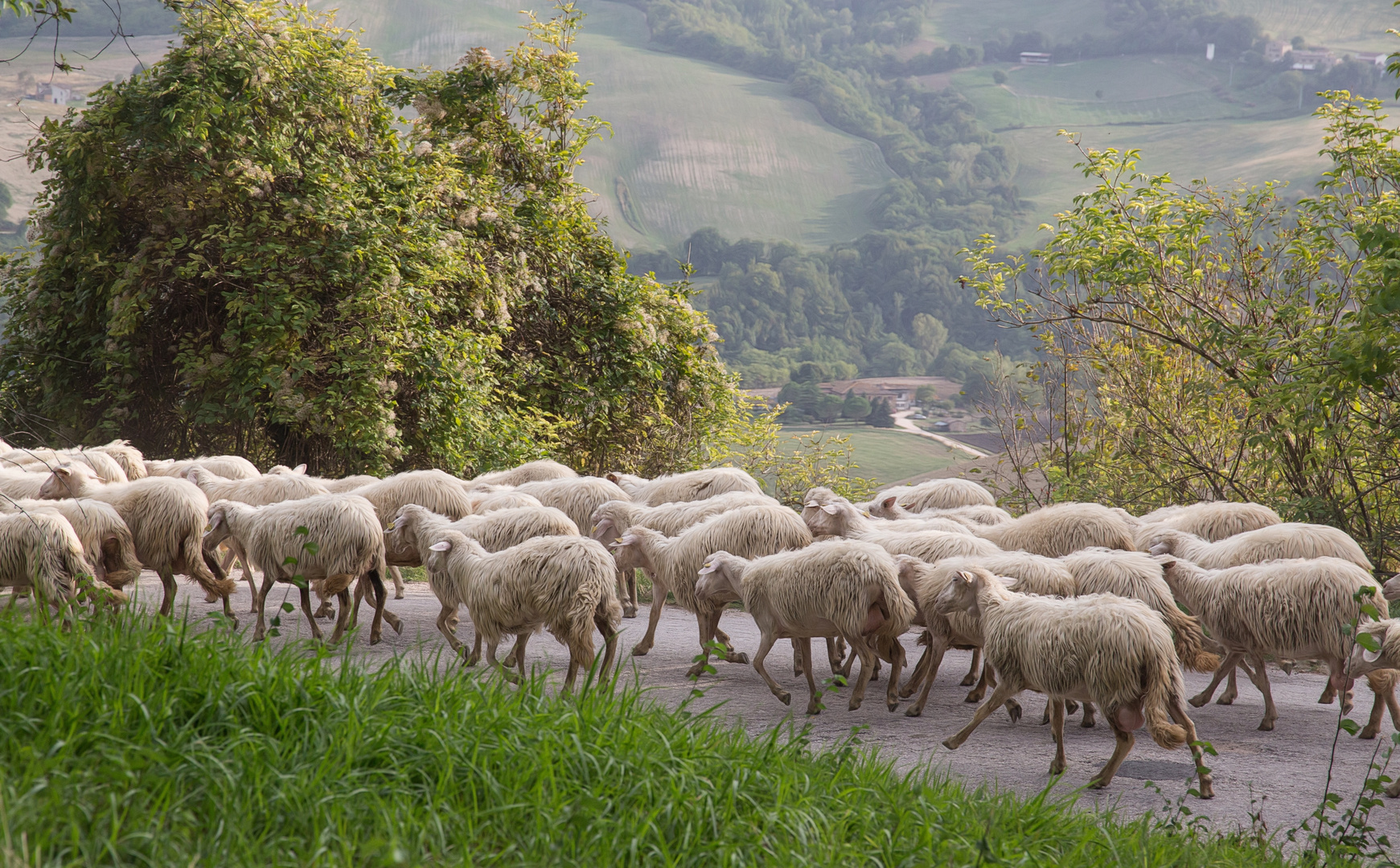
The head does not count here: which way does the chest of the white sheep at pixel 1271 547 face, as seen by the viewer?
to the viewer's left

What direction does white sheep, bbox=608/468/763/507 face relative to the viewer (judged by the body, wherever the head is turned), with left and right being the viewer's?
facing to the left of the viewer

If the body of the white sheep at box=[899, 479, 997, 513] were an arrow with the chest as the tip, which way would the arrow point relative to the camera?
to the viewer's left

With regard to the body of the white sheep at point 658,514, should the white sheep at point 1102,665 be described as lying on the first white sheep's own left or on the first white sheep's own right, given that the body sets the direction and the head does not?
on the first white sheep's own left

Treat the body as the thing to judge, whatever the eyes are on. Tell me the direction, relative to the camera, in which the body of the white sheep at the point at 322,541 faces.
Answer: to the viewer's left

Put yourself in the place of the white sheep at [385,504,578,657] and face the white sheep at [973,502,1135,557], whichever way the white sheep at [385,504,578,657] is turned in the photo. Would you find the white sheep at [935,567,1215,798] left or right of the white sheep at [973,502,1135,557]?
right

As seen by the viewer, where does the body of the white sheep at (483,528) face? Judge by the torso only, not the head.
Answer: to the viewer's left

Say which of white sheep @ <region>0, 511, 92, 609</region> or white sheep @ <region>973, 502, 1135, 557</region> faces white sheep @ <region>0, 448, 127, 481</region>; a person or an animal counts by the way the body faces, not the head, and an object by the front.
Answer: white sheep @ <region>973, 502, 1135, 557</region>

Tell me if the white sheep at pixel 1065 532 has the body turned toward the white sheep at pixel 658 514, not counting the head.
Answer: yes

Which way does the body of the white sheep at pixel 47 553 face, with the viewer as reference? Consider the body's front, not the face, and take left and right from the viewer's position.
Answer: facing to the left of the viewer

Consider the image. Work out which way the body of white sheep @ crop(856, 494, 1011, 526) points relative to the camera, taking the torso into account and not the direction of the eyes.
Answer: to the viewer's left

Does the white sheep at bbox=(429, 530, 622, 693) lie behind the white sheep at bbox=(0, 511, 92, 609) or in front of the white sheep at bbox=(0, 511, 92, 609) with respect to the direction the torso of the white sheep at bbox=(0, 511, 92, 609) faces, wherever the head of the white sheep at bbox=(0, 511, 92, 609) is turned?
behind
